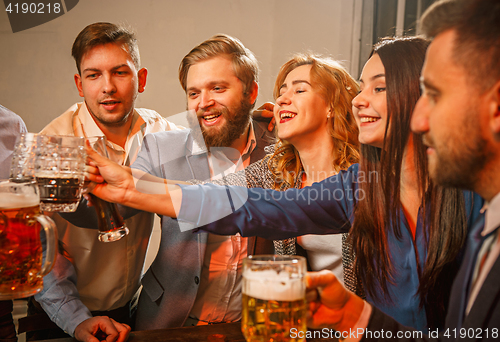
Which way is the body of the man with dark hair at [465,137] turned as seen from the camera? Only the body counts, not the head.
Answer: to the viewer's left

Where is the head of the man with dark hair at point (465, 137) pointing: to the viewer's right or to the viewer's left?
to the viewer's left

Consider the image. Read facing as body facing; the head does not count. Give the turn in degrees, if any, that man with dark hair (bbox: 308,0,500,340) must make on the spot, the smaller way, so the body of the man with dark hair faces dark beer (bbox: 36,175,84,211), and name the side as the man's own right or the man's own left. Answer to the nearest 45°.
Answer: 0° — they already face it

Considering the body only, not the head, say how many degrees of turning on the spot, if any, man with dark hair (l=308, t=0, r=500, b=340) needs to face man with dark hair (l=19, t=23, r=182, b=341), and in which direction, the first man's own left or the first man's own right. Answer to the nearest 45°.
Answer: approximately 45° to the first man's own right

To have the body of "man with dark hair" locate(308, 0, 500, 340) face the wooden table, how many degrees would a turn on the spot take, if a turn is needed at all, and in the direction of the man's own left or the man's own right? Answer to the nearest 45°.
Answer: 0° — they already face it

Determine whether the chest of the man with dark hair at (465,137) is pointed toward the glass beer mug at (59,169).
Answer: yes
